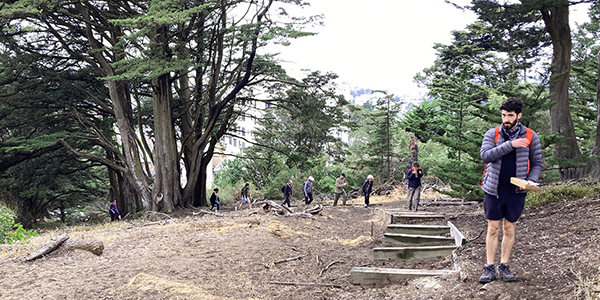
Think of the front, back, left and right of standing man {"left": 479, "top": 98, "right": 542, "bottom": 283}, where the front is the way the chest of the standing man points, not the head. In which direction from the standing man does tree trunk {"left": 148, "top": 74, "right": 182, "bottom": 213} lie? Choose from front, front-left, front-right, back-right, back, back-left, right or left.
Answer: back-right

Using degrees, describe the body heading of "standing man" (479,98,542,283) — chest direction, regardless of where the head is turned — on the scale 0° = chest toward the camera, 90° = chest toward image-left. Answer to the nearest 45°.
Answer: approximately 0°

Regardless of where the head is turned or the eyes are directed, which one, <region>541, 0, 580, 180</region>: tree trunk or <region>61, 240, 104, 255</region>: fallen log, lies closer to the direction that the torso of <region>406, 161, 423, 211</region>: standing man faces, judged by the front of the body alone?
the fallen log

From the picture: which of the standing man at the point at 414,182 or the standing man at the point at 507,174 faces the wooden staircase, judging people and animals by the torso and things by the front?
the standing man at the point at 414,182

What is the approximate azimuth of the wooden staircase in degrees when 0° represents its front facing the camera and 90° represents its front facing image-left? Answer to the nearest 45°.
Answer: approximately 0°

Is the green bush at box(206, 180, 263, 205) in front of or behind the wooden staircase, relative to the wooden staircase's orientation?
behind

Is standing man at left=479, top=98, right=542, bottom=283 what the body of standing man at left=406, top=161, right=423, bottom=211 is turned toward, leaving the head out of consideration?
yes

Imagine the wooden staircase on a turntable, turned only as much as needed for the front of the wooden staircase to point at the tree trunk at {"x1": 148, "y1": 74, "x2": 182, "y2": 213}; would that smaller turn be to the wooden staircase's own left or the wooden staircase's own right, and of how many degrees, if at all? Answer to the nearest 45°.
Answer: approximately 135° to the wooden staircase's own right

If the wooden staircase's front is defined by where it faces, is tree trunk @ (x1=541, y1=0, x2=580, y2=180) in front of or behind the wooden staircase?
behind

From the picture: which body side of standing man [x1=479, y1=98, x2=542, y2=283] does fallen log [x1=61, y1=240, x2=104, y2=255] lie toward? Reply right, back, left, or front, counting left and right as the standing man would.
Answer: right
